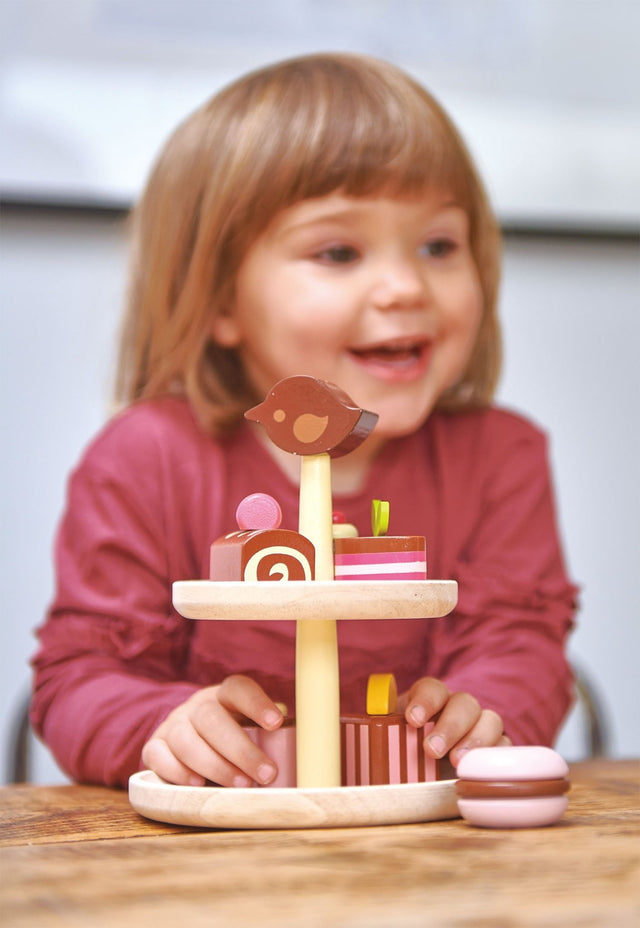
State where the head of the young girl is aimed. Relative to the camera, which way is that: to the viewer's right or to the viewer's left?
to the viewer's right

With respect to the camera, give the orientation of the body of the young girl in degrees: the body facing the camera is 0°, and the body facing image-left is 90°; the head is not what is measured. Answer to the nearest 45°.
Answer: approximately 0°
